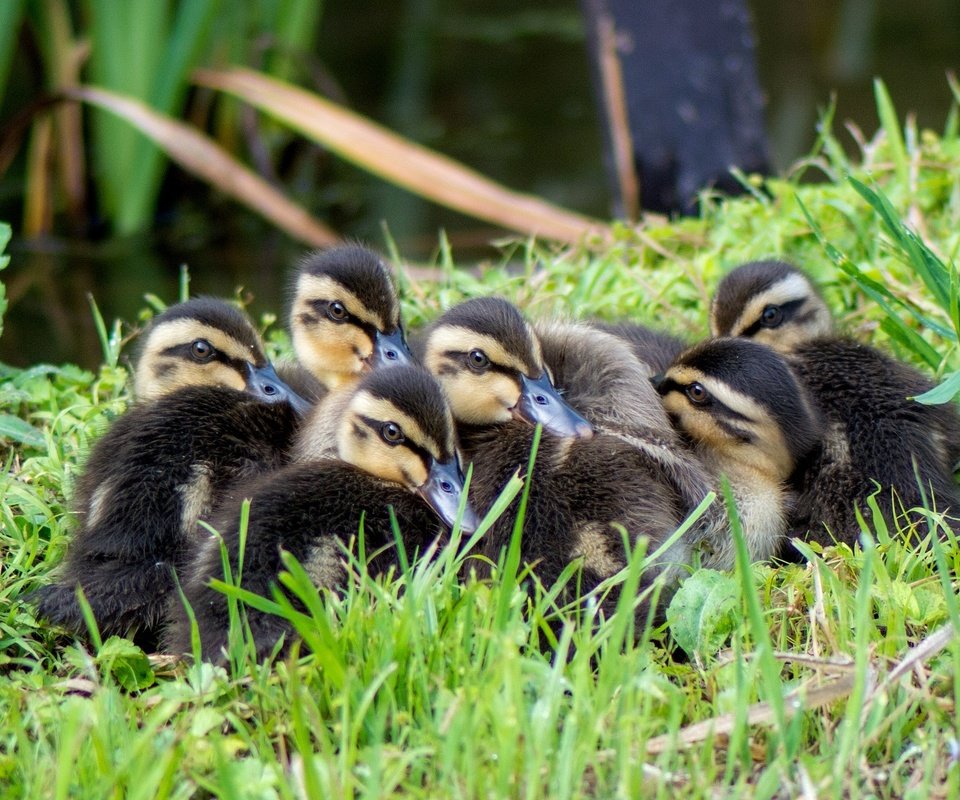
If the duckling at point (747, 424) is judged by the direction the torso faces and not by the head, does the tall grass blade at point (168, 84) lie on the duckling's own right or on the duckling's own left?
on the duckling's own right

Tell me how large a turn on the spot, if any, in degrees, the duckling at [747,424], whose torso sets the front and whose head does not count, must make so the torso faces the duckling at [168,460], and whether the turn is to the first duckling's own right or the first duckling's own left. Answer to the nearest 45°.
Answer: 0° — it already faces it

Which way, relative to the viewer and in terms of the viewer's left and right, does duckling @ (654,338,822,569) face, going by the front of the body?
facing to the left of the viewer
